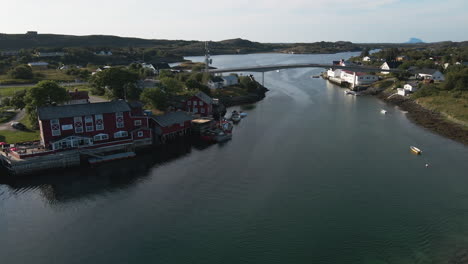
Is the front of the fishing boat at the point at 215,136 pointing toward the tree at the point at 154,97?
no

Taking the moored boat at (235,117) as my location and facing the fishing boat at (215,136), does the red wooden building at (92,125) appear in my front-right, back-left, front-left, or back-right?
front-right

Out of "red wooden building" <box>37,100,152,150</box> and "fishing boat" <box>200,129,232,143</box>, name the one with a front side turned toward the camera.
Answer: the red wooden building

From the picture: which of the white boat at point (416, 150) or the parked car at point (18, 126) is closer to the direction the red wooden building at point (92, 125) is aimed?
the white boat

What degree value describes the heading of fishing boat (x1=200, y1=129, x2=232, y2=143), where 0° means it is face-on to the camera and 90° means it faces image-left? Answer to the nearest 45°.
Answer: approximately 270°

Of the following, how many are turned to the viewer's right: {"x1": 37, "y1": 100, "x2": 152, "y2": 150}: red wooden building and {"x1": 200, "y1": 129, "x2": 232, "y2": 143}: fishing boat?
1

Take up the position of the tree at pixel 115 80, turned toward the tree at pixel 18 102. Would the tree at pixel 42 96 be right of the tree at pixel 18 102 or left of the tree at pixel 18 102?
left

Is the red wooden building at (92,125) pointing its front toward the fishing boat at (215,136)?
no

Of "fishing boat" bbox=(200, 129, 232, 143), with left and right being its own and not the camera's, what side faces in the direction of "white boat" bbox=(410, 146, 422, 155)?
front

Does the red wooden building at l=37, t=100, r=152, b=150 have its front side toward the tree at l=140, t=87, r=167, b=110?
no

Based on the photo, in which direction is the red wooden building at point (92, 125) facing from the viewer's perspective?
toward the camera

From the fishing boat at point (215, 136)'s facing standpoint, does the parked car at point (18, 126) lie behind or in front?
behind

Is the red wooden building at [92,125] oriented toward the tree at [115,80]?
no
